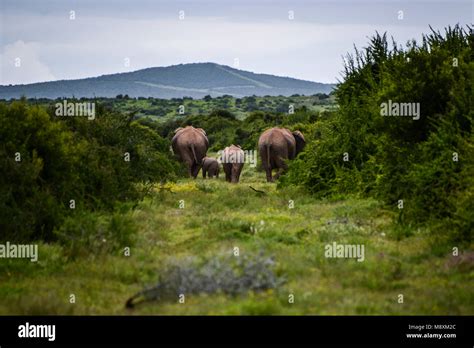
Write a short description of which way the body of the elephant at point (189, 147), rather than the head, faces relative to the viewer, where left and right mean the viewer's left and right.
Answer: facing away from the viewer

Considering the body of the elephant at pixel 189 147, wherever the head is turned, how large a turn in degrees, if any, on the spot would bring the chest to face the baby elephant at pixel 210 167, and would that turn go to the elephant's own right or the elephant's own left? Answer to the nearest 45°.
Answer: approximately 45° to the elephant's own right

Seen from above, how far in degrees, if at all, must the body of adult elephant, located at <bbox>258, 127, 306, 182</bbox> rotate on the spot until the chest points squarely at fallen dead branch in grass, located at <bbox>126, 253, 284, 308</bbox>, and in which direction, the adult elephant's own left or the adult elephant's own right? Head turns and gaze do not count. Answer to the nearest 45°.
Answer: approximately 135° to the adult elephant's own right

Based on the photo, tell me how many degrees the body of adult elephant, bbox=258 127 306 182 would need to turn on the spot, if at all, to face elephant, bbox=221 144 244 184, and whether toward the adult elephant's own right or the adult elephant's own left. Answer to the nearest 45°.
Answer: approximately 135° to the adult elephant's own left

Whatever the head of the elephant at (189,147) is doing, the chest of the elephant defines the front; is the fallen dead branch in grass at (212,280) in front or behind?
behind

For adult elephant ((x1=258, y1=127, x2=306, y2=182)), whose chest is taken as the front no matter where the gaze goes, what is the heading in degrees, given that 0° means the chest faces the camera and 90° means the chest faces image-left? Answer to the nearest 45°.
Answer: approximately 225°

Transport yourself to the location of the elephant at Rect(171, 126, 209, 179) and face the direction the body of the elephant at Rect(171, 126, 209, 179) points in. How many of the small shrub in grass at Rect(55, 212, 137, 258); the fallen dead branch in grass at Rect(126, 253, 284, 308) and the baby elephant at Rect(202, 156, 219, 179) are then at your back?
2

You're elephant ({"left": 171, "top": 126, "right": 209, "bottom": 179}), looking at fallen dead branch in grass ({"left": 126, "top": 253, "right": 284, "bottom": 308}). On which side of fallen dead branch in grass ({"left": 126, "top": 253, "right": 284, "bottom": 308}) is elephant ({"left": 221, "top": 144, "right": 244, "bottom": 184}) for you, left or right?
left

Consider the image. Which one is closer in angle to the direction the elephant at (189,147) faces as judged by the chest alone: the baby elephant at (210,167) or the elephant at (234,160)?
the baby elephant

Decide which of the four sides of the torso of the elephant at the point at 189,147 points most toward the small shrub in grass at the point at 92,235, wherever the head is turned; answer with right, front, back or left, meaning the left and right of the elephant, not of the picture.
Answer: back

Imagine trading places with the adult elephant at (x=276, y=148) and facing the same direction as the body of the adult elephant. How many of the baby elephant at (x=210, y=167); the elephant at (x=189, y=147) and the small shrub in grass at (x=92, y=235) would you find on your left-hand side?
2

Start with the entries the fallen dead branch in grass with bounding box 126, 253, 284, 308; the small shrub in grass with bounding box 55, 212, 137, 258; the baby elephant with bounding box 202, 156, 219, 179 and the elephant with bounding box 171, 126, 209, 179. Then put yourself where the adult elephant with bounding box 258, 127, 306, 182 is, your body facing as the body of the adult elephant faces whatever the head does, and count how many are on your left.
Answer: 2

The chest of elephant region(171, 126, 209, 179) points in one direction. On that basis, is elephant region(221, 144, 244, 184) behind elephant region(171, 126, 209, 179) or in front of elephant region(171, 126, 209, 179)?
behind

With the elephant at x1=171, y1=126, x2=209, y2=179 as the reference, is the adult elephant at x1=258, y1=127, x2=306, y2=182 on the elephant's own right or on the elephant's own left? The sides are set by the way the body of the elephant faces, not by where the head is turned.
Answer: on the elephant's own right
